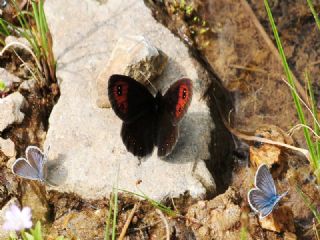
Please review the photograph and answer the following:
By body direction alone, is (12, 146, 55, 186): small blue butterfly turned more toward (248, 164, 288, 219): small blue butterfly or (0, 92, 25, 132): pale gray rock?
the small blue butterfly

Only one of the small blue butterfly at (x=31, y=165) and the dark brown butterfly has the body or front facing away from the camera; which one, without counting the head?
the dark brown butterfly

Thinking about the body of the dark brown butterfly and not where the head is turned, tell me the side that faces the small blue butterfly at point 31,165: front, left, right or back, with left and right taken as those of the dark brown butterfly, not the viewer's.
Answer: left

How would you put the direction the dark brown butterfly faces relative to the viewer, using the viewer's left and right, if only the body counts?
facing away from the viewer

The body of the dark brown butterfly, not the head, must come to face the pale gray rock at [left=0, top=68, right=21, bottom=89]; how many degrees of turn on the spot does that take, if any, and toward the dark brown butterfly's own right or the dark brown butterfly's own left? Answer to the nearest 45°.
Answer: approximately 45° to the dark brown butterfly's own left

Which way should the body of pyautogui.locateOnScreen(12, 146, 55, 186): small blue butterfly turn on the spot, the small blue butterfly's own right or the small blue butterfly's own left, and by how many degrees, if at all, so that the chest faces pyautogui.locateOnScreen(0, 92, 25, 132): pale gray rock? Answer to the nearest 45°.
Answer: approximately 90° to the small blue butterfly's own left

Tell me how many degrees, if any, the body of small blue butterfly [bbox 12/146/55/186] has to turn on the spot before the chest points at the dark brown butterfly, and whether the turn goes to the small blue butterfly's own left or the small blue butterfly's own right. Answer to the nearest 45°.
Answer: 0° — it already faces it

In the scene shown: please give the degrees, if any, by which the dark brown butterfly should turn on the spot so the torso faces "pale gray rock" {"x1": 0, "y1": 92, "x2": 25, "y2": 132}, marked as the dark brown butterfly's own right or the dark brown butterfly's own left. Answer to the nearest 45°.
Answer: approximately 45° to the dark brown butterfly's own left

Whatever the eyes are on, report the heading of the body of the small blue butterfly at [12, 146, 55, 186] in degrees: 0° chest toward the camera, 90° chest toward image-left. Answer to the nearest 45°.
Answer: approximately 270°

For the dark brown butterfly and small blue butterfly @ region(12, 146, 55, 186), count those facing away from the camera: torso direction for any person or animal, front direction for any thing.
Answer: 1

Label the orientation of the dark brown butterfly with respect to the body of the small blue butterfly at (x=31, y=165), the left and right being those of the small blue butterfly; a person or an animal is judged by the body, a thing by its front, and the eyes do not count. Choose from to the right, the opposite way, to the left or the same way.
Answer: to the left
